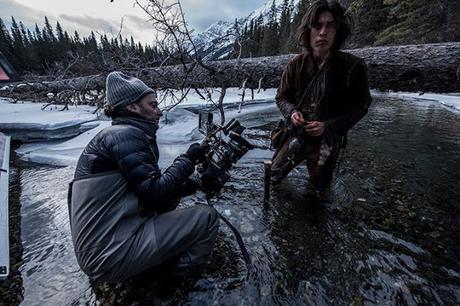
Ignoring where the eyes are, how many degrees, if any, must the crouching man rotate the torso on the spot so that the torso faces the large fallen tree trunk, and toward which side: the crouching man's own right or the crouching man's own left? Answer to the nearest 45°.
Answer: approximately 90° to the crouching man's own left

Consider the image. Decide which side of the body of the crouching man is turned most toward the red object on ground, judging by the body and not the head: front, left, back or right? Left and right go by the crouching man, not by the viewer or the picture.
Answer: left

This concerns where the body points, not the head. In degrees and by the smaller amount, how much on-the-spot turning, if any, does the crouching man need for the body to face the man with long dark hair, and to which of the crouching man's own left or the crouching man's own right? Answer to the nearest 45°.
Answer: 0° — they already face them

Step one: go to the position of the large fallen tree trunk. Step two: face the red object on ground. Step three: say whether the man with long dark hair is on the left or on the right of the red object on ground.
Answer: left

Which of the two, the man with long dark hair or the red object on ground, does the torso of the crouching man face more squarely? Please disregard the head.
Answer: the man with long dark hair

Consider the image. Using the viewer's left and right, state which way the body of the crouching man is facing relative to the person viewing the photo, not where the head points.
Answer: facing to the right of the viewer

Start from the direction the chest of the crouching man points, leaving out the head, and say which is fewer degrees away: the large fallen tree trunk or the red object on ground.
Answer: the large fallen tree trunk
